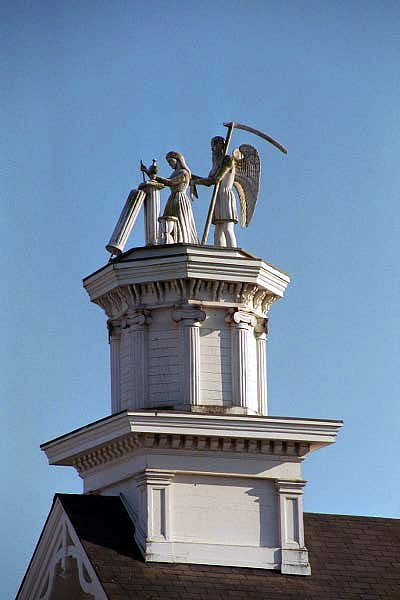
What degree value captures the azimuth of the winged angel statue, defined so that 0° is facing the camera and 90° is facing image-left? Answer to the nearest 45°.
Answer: approximately 90°

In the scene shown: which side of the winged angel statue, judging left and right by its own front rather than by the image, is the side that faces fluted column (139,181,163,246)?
front
